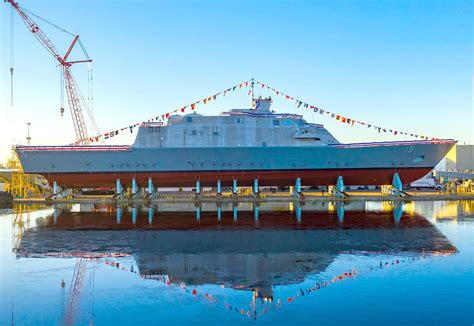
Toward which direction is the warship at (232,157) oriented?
to the viewer's right
